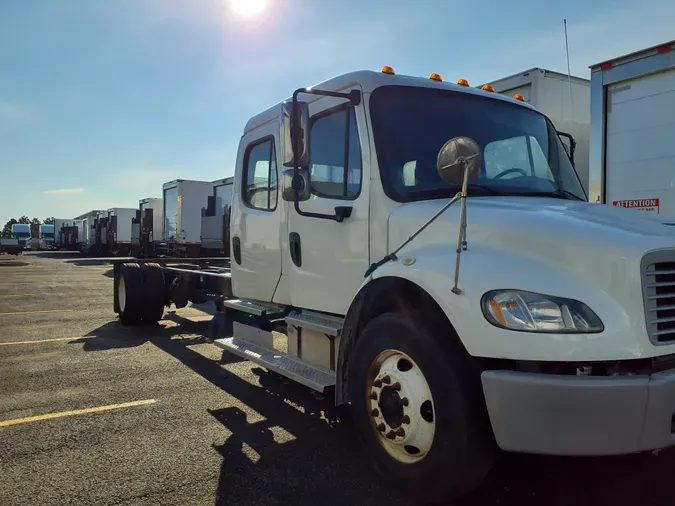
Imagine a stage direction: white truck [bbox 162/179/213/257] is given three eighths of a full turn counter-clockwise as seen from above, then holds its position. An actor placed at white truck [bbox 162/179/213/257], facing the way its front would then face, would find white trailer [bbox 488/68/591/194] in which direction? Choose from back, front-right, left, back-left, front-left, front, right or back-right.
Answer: left

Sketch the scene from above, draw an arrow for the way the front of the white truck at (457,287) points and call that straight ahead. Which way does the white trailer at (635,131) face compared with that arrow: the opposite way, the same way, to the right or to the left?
to the left

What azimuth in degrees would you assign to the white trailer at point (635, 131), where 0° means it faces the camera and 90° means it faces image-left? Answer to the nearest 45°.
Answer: approximately 225°

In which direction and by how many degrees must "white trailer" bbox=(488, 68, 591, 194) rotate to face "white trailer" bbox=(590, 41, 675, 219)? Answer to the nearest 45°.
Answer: approximately 90° to its right

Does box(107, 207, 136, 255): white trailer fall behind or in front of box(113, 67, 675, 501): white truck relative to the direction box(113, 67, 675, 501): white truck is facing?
behind

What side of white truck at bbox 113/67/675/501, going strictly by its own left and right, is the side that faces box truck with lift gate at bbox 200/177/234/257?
back

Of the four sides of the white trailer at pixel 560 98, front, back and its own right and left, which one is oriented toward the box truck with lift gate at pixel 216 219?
left

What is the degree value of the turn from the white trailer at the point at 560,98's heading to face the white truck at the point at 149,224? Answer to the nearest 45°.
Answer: approximately 90° to its left

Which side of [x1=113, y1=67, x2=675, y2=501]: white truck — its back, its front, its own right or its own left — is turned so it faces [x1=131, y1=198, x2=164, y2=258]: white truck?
back

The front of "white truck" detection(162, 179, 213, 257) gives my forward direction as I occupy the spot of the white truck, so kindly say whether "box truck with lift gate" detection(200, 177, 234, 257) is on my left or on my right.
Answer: on my right

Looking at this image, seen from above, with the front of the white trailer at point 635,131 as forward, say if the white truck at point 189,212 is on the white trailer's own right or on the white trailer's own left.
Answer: on the white trailer's own left

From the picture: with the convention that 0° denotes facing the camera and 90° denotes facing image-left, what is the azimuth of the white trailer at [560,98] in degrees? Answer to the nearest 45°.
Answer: approximately 225°
